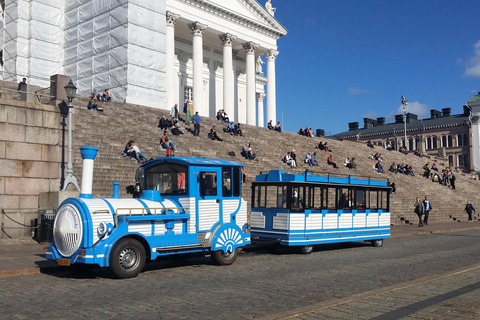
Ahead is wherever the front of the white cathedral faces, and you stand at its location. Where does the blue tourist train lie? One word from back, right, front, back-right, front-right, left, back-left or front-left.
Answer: front-right

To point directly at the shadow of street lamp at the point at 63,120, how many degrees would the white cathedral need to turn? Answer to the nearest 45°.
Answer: approximately 45° to its right

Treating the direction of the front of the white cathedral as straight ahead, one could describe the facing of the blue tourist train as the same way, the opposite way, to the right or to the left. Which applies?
to the right

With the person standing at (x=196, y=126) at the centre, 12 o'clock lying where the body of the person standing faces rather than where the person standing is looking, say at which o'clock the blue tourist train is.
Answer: The blue tourist train is roughly at 6 o'clock from the person standing.

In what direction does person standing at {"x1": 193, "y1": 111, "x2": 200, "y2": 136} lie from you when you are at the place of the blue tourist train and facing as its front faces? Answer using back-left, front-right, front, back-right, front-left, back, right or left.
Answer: back-right

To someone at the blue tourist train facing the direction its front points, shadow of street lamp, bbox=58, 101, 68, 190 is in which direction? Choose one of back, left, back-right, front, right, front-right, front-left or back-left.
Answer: right

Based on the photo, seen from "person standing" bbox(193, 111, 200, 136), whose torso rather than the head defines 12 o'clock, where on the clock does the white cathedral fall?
The white cathedral is roughly at 11 o'clock from the person standing.

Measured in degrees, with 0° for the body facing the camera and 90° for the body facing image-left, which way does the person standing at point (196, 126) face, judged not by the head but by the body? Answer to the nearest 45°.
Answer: approximately 180°

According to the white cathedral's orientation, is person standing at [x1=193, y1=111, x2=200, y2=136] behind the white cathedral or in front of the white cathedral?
in front

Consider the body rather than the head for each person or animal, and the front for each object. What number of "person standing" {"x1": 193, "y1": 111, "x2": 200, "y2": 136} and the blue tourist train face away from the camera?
1

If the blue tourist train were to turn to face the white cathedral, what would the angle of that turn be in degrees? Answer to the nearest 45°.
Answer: approximately 135° to its right

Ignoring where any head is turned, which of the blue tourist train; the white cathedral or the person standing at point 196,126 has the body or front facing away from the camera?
the person standing
